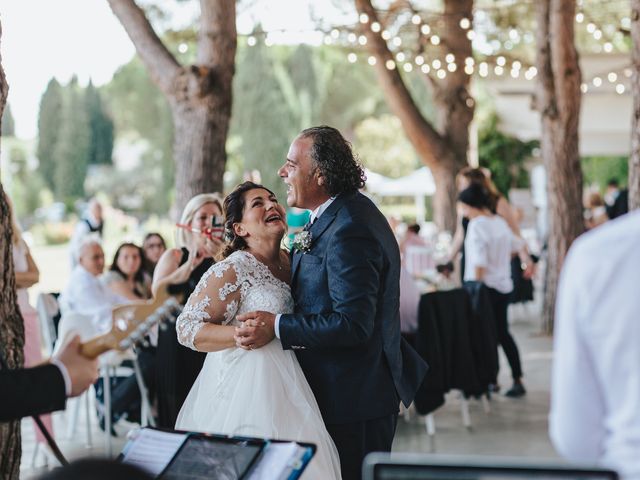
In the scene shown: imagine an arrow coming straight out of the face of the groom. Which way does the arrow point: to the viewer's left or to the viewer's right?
to the viewer's left

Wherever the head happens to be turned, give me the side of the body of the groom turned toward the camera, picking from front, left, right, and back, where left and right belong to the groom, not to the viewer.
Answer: left

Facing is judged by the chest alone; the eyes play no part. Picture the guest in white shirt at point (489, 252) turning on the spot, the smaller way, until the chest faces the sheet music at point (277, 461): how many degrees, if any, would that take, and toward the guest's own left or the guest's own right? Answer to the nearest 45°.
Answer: approximately 135° to the guest's own left

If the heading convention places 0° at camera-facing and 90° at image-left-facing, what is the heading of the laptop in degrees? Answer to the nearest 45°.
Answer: approximately 0°

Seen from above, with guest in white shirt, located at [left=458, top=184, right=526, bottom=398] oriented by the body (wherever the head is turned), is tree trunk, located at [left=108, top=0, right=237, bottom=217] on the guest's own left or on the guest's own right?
on the guest's own left

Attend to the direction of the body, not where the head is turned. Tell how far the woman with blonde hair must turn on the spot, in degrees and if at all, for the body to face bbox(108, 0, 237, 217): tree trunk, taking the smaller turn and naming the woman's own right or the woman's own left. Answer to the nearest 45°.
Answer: approximately 135° to the woman's own left

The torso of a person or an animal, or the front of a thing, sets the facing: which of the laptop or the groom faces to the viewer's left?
the groom

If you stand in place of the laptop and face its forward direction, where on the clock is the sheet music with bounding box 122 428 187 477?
The sheet music is roughly at 4 o'clock from the laptop.
